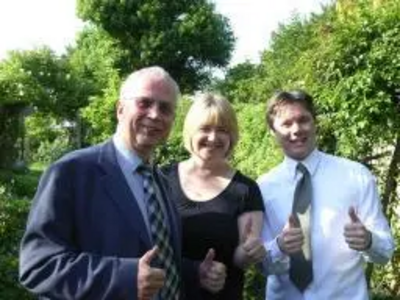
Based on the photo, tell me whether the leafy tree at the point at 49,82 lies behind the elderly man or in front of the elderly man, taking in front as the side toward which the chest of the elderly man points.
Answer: behind

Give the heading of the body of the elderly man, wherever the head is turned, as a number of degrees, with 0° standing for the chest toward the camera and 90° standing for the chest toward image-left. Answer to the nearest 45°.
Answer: approximately 315°

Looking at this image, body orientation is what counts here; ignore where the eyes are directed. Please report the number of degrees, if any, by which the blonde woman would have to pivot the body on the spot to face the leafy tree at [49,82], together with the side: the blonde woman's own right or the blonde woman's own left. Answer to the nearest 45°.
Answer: approximately 180°

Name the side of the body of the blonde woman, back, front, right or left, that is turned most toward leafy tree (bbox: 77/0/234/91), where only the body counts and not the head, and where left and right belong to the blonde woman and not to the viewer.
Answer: back

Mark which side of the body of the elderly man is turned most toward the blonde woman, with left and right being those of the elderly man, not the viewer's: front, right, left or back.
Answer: left

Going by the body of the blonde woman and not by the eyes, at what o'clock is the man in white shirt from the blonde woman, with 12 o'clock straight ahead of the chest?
The man in white shirt is roughly at 9 o'clock from the blonde woman.

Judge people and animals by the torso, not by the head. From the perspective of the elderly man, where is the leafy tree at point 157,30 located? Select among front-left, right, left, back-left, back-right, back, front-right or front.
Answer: back-left

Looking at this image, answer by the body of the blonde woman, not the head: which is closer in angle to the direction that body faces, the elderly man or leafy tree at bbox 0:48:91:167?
the elderly man
